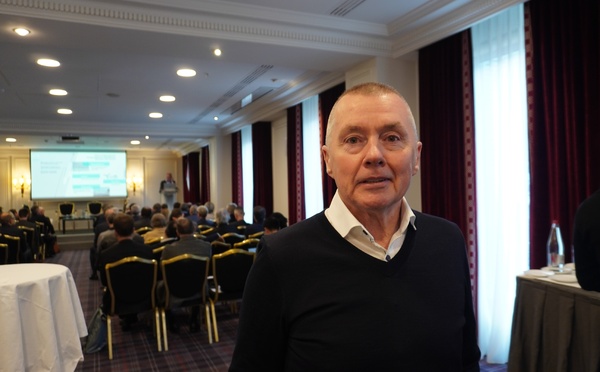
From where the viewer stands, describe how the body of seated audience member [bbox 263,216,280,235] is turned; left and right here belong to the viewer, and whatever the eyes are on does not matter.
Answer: facing away from the viewer

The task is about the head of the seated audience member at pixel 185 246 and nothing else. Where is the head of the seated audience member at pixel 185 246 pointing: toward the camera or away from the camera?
away from the camera

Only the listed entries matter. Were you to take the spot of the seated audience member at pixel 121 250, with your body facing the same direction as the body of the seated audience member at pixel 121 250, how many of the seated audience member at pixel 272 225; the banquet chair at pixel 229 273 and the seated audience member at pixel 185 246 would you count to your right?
3

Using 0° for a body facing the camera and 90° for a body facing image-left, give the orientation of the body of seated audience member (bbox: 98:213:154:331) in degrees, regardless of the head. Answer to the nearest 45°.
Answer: approximately 180°

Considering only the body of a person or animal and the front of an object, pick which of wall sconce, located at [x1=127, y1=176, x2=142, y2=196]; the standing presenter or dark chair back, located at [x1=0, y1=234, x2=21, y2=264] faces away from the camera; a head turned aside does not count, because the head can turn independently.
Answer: the dark chair back

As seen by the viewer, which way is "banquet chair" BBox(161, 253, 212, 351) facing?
away from the camera

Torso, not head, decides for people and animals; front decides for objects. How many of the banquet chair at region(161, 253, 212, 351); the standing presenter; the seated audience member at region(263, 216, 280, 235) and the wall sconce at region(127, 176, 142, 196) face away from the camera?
2

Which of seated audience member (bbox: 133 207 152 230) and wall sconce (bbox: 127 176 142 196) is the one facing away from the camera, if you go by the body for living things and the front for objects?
the seated audience member

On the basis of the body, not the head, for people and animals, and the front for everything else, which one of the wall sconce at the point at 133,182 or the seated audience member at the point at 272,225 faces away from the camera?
the seated audience member

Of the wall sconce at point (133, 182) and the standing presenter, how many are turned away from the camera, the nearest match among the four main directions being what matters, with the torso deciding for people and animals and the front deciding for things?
0

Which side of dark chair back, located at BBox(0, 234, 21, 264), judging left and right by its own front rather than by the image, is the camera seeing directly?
back

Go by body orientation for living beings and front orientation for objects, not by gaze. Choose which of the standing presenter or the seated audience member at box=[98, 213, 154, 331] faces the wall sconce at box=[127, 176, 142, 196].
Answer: the seated audience member

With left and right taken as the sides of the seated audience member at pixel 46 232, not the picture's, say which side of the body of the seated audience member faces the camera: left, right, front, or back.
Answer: back

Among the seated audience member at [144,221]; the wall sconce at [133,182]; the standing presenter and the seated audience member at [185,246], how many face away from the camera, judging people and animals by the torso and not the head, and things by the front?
2

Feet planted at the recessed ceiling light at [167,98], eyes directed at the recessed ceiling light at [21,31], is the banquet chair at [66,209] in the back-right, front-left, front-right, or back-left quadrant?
back-right
